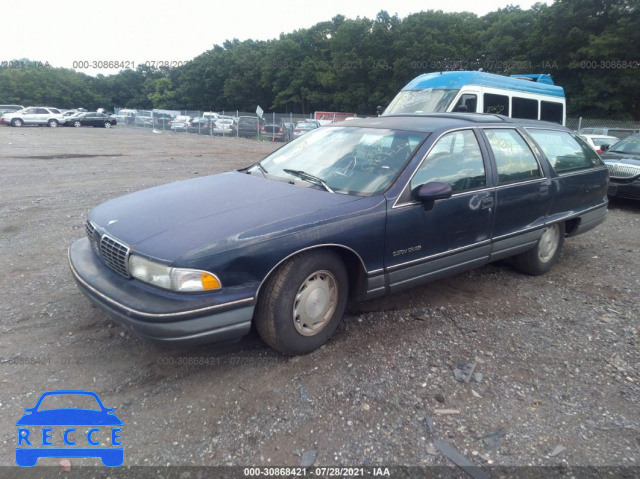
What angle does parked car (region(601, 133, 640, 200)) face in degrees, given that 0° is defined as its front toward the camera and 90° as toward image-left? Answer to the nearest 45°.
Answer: approximately 45°

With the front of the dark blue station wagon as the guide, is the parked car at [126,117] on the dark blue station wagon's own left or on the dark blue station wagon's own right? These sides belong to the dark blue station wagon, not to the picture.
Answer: on the dark blue station wagon's own right

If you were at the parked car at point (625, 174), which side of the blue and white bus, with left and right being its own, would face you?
left

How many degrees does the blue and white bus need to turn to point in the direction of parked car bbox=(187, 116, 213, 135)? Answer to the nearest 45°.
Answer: approximately 90° to its right

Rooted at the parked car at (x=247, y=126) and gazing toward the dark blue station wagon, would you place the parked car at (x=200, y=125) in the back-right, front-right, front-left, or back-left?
back-right

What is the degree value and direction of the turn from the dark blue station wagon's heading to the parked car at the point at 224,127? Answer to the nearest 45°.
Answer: approximately 135° to its right

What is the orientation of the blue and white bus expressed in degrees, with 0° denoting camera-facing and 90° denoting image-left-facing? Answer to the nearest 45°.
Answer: approximately 45°

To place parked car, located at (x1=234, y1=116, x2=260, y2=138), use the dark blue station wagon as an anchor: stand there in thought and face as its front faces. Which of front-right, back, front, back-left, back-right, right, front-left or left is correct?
back-right

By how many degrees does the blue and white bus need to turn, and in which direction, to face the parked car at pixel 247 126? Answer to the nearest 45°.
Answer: approximately 90° to its right
